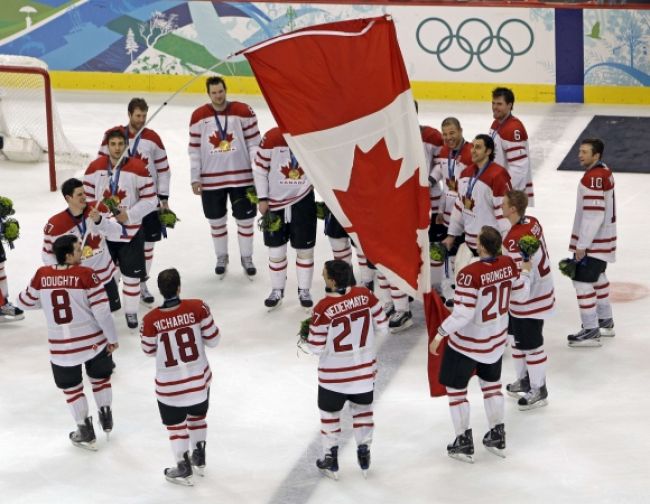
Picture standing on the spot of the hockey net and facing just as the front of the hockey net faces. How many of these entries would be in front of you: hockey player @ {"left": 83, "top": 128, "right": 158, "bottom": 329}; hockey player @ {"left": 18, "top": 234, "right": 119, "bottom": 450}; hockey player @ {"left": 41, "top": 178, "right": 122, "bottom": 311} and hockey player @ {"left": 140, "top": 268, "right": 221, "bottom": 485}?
4

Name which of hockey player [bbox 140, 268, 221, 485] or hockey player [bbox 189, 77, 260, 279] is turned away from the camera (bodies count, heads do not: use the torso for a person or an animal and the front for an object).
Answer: hockey player [bbox 140, 268, 221, 485]

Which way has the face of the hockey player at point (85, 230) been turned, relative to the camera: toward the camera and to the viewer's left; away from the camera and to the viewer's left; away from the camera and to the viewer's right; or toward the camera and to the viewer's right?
toward the camera and to the viewer's right

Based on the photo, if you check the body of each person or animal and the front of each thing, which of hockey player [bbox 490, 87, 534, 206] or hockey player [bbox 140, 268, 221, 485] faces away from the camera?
hockey player [bbox 140, 268, 221, 485]

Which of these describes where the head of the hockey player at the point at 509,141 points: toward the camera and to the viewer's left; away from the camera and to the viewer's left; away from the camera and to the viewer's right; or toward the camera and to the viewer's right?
toward the camera and to the viewer's left

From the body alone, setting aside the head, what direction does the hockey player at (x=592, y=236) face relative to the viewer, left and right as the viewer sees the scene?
facing to the left of the viewer

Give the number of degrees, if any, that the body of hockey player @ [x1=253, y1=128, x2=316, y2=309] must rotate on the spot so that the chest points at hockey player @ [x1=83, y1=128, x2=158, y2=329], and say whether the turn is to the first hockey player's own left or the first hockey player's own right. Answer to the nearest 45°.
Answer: approximately 90° to the first hockey player's own right

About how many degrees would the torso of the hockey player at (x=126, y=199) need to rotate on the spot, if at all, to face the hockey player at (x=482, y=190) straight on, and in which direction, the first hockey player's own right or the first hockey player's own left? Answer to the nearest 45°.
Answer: approximately 45° to the first hockey player's own left

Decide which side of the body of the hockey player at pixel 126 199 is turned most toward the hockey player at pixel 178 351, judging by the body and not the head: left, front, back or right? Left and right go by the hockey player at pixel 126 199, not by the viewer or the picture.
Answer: front

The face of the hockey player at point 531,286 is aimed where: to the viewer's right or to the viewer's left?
to the viewer's left
